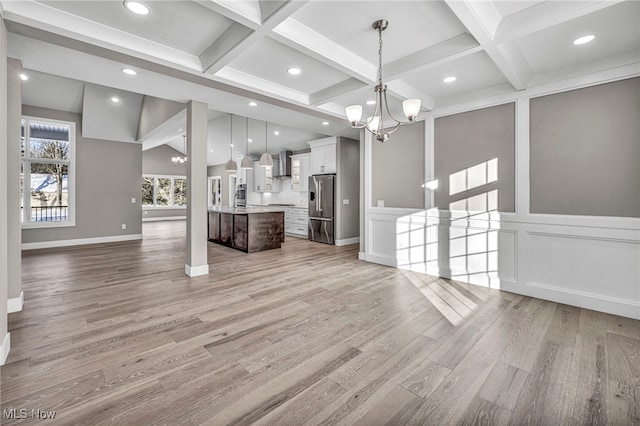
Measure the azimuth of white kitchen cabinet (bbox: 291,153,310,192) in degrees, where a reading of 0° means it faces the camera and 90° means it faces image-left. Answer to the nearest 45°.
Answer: approximately 45°

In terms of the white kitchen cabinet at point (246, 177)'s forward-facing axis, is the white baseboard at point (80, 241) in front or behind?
in front

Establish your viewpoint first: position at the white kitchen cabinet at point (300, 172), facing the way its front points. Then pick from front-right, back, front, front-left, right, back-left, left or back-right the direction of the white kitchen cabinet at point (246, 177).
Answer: right

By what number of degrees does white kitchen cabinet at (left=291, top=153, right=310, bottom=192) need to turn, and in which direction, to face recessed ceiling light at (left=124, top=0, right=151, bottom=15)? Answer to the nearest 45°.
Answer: approximately 45° to its left

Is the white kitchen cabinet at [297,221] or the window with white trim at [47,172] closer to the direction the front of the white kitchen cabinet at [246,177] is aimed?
the window with white trim

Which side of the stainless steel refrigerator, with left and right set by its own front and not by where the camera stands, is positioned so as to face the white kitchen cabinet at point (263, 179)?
right

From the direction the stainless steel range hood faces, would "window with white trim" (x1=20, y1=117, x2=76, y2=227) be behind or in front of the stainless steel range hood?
in front

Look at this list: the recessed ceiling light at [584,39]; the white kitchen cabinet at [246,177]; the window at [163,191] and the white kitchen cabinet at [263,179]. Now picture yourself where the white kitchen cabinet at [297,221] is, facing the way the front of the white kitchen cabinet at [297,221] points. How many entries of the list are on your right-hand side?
3
